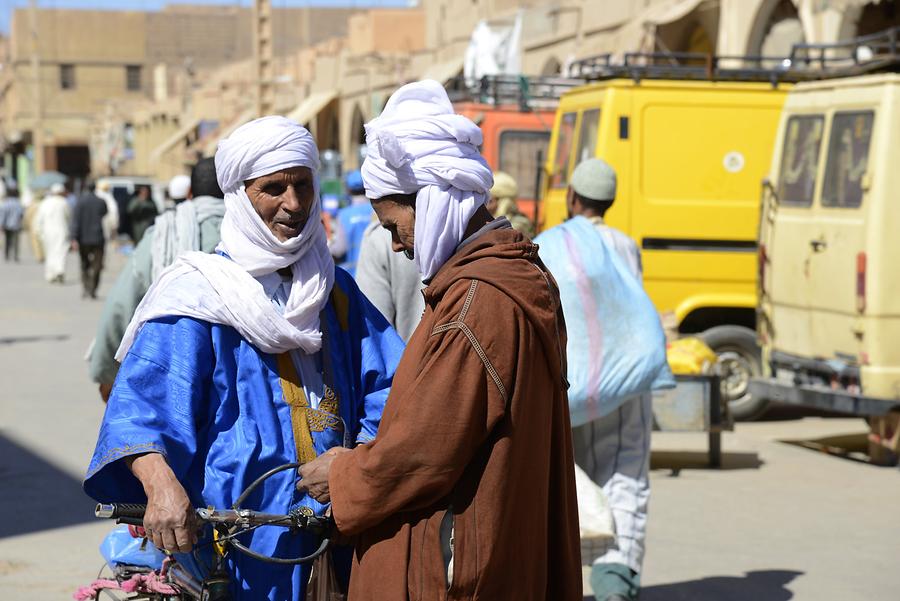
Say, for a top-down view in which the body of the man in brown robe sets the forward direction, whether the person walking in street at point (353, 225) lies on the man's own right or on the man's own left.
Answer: on the man's own right

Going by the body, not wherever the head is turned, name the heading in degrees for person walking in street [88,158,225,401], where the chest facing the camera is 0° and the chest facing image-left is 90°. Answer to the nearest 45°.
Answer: approximately 180°

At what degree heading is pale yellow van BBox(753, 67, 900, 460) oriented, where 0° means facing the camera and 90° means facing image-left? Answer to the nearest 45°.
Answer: approximately 225°

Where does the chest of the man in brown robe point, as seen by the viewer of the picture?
to the viewer's left

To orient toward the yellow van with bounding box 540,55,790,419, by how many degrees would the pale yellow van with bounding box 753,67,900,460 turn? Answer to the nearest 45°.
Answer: approximately 90° to its left

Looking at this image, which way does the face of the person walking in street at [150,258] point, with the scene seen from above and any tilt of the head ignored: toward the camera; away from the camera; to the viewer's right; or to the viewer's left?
away from the camera

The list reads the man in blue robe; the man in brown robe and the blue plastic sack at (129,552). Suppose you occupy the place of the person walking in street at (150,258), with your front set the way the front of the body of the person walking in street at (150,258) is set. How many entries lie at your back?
3

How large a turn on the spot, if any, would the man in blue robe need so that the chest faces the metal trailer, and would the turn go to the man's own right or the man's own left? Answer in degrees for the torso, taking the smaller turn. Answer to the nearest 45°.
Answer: approximately 90° to the man's own left

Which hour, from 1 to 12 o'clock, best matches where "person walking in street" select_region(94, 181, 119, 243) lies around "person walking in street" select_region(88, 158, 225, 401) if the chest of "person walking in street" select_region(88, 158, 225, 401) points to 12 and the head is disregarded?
"person walking in street" select_region(94, 181, 119, 243) is roughly at 12 o'clock from "person walking in street" select_region(88, 158, 225, 401).

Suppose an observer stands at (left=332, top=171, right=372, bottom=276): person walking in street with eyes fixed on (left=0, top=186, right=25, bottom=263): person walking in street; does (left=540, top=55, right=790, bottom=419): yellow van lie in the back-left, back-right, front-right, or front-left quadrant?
back-right

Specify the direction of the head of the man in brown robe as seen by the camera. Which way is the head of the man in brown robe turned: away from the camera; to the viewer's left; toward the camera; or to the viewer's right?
to the viewer's left
